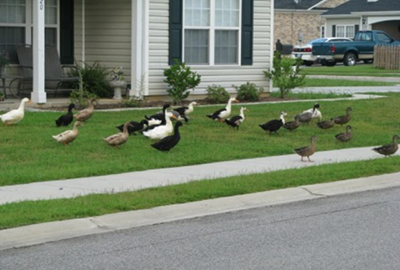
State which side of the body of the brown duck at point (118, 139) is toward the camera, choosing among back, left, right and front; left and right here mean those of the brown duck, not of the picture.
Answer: right

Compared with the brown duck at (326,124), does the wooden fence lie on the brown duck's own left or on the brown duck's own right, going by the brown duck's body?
on the brown duck's own left
